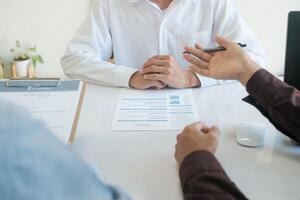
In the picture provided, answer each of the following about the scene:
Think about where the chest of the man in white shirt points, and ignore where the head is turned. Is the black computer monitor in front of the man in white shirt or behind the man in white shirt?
in front

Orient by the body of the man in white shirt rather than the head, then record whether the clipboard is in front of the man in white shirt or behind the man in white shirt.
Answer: in front

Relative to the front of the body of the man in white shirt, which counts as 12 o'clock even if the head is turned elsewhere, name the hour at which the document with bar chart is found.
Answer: The document with bar chart is roughly at 12 o'clock from the man in white shirt.

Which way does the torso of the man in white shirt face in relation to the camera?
toward the camera

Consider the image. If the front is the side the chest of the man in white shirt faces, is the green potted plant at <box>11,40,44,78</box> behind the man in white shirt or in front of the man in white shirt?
behind

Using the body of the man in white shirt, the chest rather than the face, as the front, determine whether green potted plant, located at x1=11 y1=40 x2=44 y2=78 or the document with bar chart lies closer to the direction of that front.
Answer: the document with bar chart

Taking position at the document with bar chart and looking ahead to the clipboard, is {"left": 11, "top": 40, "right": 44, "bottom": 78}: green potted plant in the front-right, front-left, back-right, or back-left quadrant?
front-right

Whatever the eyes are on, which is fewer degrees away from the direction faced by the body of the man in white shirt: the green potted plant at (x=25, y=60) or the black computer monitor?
the black computer monitor

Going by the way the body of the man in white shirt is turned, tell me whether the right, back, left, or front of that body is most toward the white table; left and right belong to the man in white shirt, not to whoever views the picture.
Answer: front
